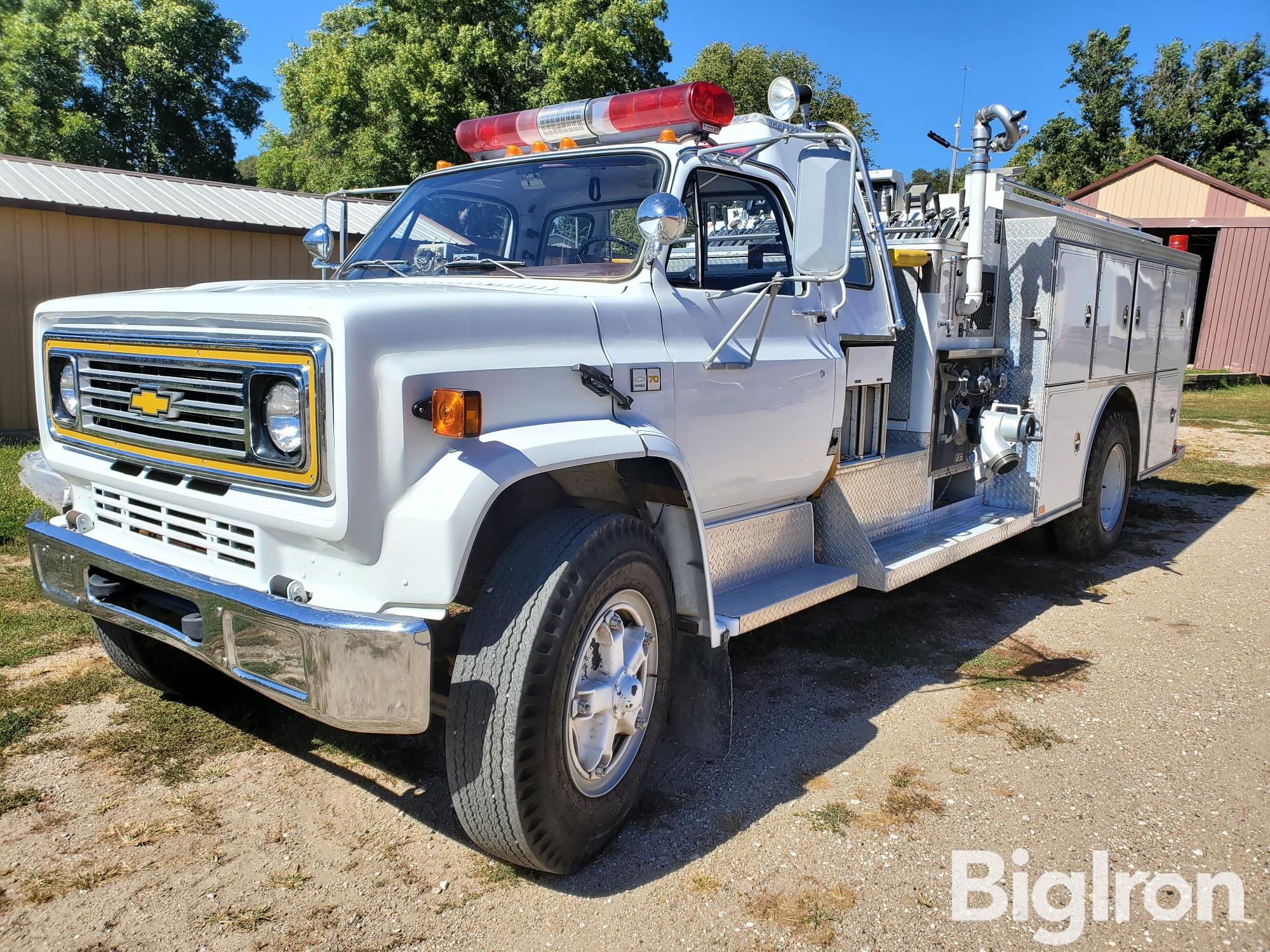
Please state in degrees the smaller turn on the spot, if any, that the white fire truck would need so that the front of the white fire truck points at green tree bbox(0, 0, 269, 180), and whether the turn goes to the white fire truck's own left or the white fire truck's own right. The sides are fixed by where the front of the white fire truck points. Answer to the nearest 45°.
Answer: approximately 90° to the white fire truck's own right

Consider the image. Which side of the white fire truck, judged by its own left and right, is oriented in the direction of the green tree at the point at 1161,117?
back

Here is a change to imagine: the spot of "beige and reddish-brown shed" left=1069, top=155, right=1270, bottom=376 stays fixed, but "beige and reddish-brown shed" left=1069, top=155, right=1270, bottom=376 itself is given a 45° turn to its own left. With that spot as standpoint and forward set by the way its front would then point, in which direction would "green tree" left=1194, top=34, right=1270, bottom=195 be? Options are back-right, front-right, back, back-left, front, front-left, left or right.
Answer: back-left

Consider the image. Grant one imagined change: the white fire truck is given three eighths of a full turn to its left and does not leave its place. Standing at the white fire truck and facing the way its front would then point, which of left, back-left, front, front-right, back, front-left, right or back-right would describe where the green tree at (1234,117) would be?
front-left

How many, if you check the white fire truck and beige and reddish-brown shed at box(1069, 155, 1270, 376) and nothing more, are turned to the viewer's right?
0

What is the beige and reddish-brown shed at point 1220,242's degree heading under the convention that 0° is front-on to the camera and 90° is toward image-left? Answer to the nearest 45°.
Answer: approximately 0°

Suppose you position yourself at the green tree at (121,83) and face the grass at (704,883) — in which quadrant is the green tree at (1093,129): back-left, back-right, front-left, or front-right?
front-left

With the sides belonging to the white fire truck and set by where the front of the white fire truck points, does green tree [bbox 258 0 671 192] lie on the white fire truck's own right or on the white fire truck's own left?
on the white fire truck's own right

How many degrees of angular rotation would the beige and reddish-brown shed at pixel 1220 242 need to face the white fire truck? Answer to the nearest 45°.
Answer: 0° — it already faces it

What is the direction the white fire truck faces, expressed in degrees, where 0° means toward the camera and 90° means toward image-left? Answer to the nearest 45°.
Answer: approximately 45°

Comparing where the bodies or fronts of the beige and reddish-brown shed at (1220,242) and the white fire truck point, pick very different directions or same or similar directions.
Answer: same or similar directions

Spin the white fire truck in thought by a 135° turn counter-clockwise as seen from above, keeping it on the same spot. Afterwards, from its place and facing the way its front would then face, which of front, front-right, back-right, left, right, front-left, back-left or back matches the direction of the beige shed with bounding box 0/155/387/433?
back-left

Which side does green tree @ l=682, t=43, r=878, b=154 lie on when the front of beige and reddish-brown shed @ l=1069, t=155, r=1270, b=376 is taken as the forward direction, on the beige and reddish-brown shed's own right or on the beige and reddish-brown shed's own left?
on the beige and reddish-brown shed's own right
